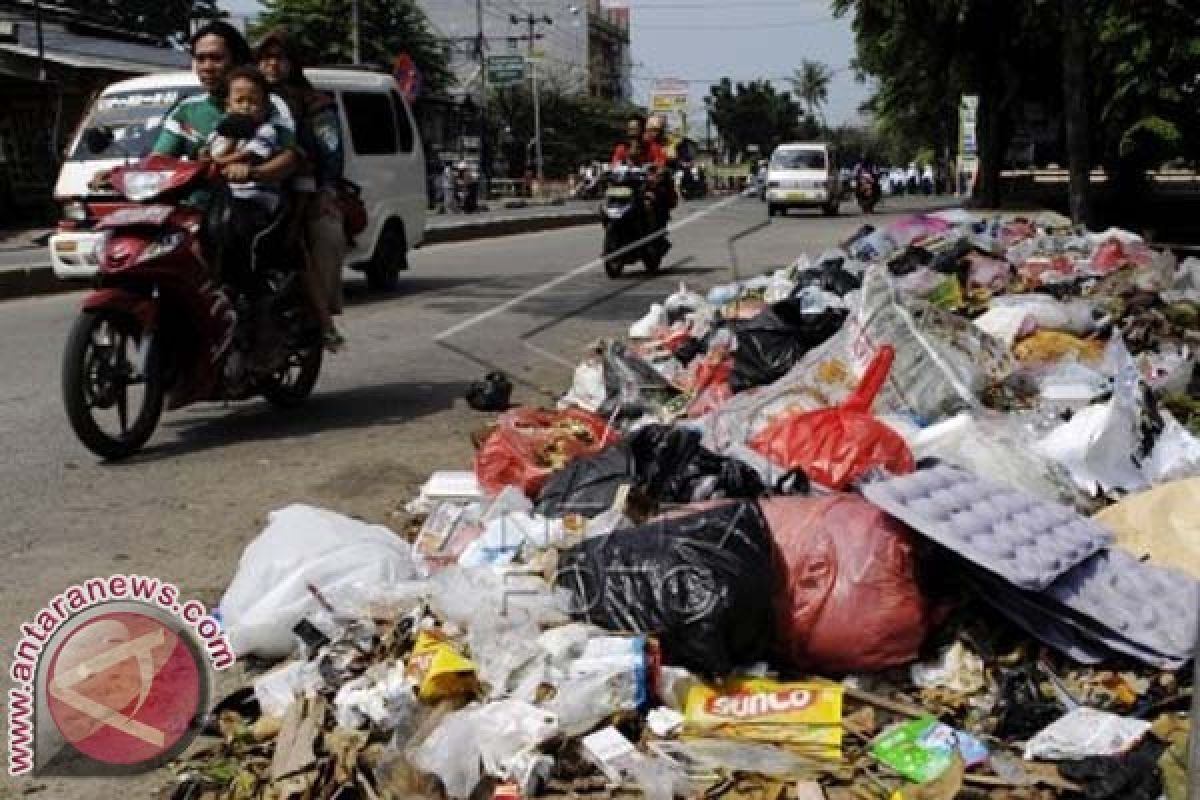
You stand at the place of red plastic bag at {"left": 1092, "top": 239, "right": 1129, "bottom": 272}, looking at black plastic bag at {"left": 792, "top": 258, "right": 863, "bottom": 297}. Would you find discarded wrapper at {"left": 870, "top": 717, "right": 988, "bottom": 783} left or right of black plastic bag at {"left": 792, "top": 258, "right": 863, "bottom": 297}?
left

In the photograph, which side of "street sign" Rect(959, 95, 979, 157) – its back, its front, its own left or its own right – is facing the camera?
front

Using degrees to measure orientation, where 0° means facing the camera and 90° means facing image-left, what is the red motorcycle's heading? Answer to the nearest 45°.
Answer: approximately 45°

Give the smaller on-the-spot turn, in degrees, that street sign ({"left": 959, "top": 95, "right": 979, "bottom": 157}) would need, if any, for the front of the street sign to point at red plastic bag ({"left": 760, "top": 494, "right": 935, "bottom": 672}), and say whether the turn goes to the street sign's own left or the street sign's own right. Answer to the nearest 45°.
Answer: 0° — it already faces it

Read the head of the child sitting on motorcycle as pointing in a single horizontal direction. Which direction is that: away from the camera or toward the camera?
toward the camera

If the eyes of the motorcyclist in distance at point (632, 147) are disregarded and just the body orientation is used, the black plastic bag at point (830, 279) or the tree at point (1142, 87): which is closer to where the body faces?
the black plastic bag

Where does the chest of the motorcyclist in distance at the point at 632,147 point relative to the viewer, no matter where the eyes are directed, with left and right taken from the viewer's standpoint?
facing the viewer and to the left of the viewer

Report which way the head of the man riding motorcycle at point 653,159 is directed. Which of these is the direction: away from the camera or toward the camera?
toward the camera

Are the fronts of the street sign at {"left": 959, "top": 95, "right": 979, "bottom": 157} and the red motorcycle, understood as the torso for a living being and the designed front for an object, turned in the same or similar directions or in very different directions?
same or similar directions

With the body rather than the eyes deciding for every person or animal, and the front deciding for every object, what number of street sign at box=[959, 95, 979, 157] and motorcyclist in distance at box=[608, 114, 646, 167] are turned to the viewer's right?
0

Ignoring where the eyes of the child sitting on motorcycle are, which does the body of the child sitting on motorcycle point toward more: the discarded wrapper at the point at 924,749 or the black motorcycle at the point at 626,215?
the discarded wrapper

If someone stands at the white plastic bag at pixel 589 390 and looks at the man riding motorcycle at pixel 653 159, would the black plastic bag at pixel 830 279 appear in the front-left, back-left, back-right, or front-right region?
front-right

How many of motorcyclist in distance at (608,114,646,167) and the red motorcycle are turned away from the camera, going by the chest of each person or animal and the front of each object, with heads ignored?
0

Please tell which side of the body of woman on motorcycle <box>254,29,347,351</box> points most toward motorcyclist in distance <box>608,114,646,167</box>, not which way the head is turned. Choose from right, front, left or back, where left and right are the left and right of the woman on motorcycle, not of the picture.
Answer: back

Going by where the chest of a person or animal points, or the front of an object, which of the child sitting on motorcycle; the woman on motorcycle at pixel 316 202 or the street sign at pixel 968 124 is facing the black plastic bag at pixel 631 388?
the street sign

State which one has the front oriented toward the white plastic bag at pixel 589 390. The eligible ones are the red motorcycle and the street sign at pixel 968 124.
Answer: the street sign

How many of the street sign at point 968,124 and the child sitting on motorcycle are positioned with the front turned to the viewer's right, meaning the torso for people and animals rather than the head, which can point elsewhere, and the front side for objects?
0

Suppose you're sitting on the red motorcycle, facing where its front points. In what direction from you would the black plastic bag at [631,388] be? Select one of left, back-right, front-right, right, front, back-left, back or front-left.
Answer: back-left

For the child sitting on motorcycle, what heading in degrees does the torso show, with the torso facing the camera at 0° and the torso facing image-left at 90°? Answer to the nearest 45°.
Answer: approximately 45°

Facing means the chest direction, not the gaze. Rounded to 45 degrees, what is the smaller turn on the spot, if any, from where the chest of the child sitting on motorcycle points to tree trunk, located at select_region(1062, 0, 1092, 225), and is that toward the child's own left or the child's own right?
approximately 180°
